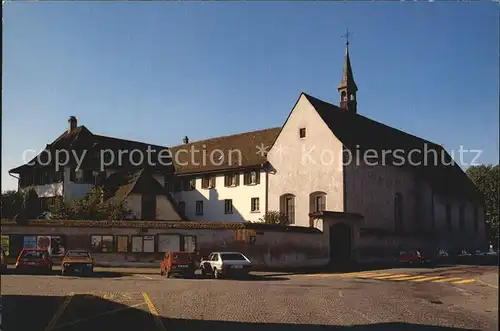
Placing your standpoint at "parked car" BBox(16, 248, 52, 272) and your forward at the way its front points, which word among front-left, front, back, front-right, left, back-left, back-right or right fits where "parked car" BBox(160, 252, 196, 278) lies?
right

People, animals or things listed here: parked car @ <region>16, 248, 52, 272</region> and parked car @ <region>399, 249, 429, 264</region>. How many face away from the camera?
1

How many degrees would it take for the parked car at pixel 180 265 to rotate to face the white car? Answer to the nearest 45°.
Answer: approximately 135° to its right

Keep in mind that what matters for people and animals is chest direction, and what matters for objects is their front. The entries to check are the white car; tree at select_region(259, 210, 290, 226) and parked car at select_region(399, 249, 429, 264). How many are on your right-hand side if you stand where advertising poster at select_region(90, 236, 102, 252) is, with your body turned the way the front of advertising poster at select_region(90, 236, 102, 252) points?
0

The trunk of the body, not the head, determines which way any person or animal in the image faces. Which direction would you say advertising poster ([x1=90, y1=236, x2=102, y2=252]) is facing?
toward the camera

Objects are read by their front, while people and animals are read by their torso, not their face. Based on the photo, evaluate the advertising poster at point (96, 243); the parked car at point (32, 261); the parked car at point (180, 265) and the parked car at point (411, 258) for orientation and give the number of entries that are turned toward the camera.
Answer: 1

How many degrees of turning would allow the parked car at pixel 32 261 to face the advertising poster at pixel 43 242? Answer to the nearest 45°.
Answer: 0° — it already faces it

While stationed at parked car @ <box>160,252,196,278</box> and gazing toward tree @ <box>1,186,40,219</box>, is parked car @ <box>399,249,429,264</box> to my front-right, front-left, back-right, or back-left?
back-right

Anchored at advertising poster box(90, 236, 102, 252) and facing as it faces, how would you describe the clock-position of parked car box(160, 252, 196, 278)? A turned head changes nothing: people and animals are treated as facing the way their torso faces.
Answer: The parked car is roughly at 11 o'clock from the advertising poster.

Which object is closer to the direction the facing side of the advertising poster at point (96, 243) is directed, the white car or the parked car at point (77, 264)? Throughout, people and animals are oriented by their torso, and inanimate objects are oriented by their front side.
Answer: the parked car

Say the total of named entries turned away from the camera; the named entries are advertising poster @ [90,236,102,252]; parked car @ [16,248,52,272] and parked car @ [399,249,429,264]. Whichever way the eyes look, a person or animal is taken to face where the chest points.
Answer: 1
